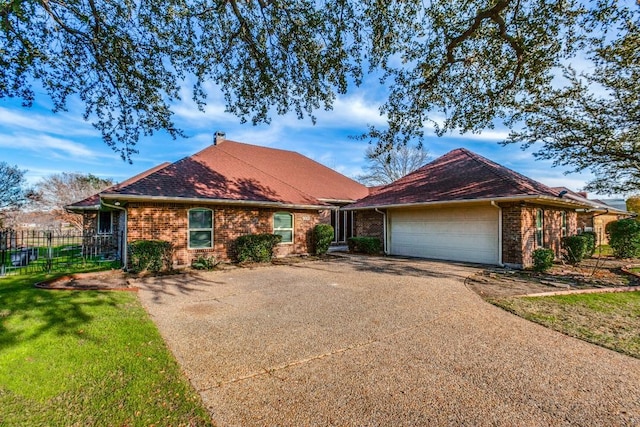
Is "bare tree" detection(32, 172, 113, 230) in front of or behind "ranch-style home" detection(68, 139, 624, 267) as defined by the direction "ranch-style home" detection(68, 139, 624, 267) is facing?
behind

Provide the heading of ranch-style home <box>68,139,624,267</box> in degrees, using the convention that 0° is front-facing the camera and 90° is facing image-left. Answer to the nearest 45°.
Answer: approximately 315°

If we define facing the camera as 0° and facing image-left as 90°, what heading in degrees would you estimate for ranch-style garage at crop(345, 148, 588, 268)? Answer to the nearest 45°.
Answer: approximately 45°

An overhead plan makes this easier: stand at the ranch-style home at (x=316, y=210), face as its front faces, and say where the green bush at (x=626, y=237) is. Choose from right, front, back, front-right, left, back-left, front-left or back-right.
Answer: front-left
